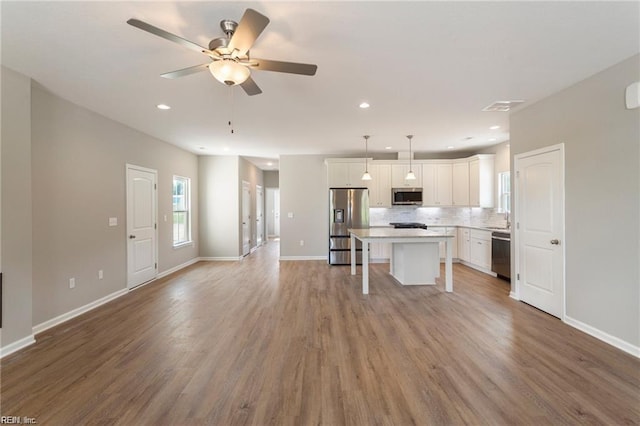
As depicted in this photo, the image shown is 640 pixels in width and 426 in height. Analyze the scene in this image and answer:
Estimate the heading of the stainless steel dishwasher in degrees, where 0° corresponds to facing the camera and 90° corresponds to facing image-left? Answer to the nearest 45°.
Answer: approximately 45°

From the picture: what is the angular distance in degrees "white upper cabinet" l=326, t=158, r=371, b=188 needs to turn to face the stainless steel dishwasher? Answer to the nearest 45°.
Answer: approximately 45° to its left

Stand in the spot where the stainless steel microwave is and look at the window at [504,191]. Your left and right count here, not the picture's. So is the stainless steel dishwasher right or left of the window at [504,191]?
right

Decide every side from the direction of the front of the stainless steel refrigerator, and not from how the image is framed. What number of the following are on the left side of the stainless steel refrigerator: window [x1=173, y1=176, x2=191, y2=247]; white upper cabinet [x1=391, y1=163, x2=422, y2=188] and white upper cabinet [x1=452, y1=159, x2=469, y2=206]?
2

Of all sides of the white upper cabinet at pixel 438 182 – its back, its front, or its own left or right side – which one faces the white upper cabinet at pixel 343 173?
right

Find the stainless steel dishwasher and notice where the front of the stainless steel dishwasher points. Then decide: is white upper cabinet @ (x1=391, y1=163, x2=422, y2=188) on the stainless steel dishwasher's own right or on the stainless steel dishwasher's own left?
on the stainless steel dishwasher's own right

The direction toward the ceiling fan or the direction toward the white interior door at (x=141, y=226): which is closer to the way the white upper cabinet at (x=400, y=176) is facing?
the ceiling fan

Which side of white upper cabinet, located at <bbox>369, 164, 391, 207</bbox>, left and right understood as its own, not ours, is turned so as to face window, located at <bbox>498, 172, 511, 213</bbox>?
left

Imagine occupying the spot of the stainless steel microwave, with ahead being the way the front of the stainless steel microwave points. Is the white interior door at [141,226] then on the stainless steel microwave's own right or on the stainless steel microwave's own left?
on the stainless steel microwave's own right

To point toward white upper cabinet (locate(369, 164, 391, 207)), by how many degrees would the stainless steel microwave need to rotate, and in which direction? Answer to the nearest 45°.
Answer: approximately 90° to its right

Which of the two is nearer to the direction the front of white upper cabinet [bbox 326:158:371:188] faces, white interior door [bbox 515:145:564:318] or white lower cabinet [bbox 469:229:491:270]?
the white interior door
